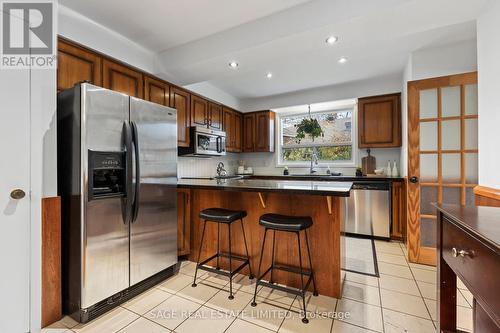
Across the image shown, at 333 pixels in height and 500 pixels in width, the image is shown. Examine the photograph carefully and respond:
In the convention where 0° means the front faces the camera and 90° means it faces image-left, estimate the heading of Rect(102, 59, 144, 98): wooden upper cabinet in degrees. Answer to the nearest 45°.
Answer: approximately 315°

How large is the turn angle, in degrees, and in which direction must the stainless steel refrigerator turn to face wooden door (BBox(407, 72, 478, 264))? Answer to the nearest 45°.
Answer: approximately 45° to its left

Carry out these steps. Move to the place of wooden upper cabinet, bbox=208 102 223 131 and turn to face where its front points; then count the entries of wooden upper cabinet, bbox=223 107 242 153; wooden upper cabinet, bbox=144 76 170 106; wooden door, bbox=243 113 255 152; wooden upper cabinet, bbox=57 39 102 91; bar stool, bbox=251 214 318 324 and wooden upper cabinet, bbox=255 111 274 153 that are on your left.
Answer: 3

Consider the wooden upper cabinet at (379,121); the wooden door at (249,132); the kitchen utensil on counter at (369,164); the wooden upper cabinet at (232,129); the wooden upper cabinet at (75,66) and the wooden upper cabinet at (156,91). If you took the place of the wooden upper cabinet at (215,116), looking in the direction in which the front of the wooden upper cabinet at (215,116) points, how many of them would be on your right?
2

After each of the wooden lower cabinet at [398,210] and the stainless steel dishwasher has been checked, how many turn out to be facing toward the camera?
2

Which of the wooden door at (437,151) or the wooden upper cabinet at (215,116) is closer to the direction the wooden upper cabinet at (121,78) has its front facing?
the wooden door

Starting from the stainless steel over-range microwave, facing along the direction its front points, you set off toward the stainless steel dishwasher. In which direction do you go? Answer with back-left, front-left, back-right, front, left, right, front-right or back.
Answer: front-left

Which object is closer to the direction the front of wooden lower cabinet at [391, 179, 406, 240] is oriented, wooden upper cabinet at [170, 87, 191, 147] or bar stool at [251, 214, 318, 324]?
the bar stool

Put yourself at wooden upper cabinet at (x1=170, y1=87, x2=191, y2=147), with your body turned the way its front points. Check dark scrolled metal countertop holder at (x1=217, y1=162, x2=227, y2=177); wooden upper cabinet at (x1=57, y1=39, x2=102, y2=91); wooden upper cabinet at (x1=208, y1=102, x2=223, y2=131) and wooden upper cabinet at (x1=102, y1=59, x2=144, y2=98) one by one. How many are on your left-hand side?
2

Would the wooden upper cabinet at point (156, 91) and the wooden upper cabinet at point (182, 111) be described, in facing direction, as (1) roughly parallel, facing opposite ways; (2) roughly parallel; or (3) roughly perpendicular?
roughly parallel

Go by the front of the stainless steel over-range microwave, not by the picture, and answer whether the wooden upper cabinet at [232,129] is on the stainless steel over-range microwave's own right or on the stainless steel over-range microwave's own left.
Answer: on the stainless steel over-range microwave's own left

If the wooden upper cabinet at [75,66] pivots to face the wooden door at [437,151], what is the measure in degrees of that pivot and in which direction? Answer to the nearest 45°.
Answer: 0° — it already faces it

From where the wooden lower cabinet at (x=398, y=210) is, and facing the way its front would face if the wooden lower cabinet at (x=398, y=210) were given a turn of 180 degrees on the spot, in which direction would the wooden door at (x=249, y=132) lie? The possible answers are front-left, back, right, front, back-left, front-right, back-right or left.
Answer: left

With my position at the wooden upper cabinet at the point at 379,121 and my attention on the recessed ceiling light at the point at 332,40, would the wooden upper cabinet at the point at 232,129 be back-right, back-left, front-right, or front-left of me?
front-right
